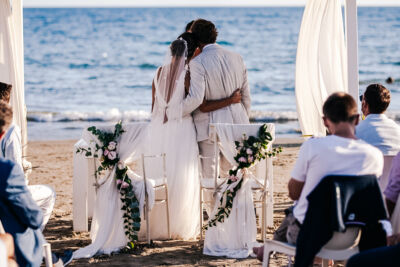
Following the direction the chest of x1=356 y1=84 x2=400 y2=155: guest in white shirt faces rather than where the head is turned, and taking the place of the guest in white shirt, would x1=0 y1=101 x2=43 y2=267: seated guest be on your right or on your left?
on your left

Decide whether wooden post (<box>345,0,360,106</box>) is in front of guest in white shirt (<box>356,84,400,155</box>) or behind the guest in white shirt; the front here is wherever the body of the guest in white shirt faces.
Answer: in front

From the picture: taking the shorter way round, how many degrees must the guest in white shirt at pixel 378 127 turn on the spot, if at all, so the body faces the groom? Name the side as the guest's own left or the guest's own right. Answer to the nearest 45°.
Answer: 0° — they already face them

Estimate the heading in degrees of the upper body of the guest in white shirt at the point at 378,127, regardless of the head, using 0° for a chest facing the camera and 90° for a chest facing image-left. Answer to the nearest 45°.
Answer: approximately 135°

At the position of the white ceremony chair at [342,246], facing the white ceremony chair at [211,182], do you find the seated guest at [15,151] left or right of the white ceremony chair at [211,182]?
left

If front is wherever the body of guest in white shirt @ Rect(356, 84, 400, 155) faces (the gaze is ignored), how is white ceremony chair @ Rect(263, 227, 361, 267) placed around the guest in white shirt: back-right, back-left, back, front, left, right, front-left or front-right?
back-left

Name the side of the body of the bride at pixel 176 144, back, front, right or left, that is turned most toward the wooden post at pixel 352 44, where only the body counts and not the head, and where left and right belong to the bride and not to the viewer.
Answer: right
